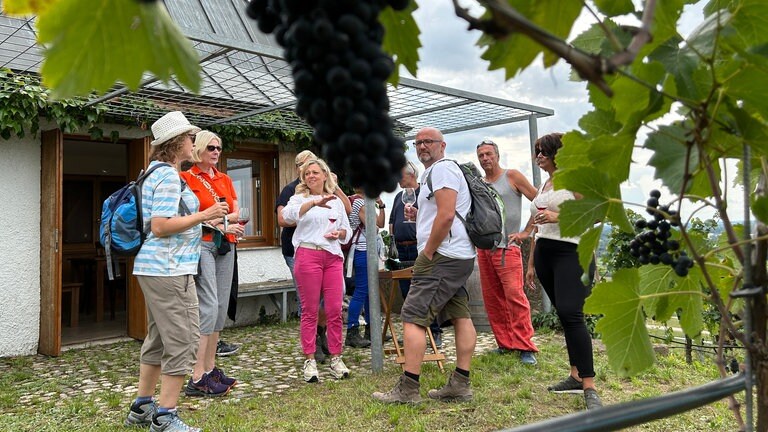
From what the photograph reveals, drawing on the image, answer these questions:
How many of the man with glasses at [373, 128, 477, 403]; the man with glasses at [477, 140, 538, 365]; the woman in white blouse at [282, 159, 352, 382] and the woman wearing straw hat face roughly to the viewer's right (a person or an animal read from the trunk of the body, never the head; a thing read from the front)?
1

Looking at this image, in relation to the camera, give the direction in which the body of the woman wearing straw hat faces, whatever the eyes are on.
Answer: to the viewer's right

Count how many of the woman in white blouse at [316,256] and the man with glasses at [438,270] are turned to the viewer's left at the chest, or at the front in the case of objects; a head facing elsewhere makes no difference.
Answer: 1

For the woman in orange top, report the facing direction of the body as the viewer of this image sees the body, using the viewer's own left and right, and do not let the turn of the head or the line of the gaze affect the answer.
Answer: facing the viewer and to the right of the viewer

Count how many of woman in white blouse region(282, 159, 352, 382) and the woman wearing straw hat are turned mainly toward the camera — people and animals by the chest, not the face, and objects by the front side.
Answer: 1

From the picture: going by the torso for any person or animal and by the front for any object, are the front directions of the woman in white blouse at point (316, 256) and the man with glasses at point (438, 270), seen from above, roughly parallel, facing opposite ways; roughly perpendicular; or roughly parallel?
roughly perpendicular

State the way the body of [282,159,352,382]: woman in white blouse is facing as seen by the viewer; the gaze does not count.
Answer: toward the camera

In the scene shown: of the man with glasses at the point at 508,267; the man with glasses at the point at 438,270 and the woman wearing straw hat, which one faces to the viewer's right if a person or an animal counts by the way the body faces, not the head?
the woman wearing straw hat

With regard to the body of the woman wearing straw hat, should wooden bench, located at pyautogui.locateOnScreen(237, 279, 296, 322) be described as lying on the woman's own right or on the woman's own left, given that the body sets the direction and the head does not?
on the woman's own left

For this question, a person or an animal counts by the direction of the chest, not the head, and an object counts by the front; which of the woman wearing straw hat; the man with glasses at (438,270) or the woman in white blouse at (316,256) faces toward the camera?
the woman in white blouse

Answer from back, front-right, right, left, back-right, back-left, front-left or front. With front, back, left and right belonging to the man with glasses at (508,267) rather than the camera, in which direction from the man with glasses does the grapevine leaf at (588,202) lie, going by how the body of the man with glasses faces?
front-left

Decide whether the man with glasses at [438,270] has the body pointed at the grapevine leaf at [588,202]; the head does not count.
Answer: no

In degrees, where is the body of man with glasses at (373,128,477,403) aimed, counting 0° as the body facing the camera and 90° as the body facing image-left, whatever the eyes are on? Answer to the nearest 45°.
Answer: approximately 90°

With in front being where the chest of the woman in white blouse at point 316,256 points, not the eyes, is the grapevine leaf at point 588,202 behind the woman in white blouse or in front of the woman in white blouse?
in front

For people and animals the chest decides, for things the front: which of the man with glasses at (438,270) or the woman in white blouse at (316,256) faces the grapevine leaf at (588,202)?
the woman in white blouse
